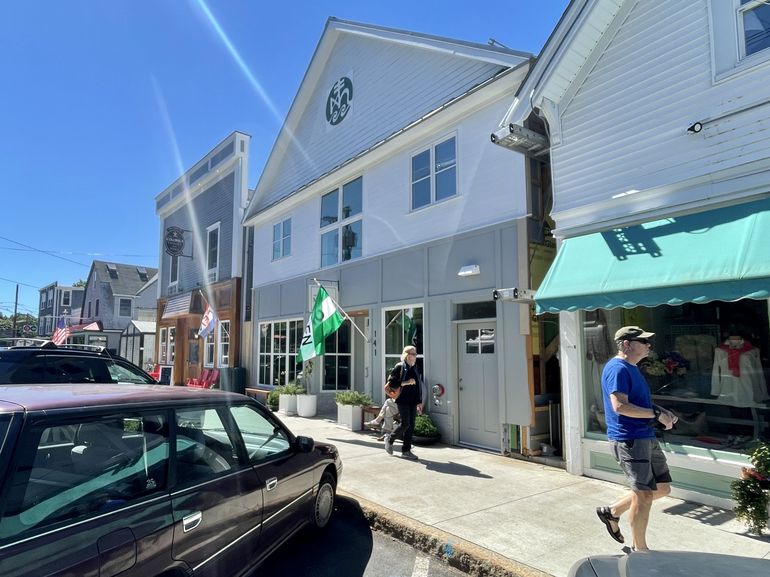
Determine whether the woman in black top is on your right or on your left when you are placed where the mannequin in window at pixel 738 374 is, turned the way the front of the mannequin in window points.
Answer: on your right

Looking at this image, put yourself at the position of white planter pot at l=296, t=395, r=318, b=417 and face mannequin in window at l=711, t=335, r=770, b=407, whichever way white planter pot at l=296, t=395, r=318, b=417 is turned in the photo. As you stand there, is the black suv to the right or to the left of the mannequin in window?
right

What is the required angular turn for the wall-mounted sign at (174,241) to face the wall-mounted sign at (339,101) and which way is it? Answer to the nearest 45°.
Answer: approximately 45° to its left

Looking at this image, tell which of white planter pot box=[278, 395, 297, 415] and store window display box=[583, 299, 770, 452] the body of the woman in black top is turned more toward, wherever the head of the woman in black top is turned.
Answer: the store window display

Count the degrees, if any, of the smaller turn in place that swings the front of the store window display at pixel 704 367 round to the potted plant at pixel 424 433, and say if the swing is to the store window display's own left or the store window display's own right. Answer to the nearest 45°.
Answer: approximately 90° to the store window display's own right

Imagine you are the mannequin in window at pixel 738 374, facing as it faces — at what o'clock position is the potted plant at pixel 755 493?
The potted plant is roughly at 12 o'clock from the mannequin in window.

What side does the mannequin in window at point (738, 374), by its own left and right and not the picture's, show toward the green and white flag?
right

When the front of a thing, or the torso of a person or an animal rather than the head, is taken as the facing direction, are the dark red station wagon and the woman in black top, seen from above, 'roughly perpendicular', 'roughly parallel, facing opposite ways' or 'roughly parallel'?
roughly perpendicular

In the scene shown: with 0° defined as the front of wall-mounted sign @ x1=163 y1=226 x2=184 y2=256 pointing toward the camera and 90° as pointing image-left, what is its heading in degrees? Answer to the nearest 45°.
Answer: approximately 0°

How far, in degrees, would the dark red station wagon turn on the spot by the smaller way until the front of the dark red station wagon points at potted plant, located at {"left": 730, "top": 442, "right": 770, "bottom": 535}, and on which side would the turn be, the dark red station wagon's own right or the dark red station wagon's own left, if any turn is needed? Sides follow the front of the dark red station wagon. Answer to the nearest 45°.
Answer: approximately 45° to the dark red station wagon's own right
